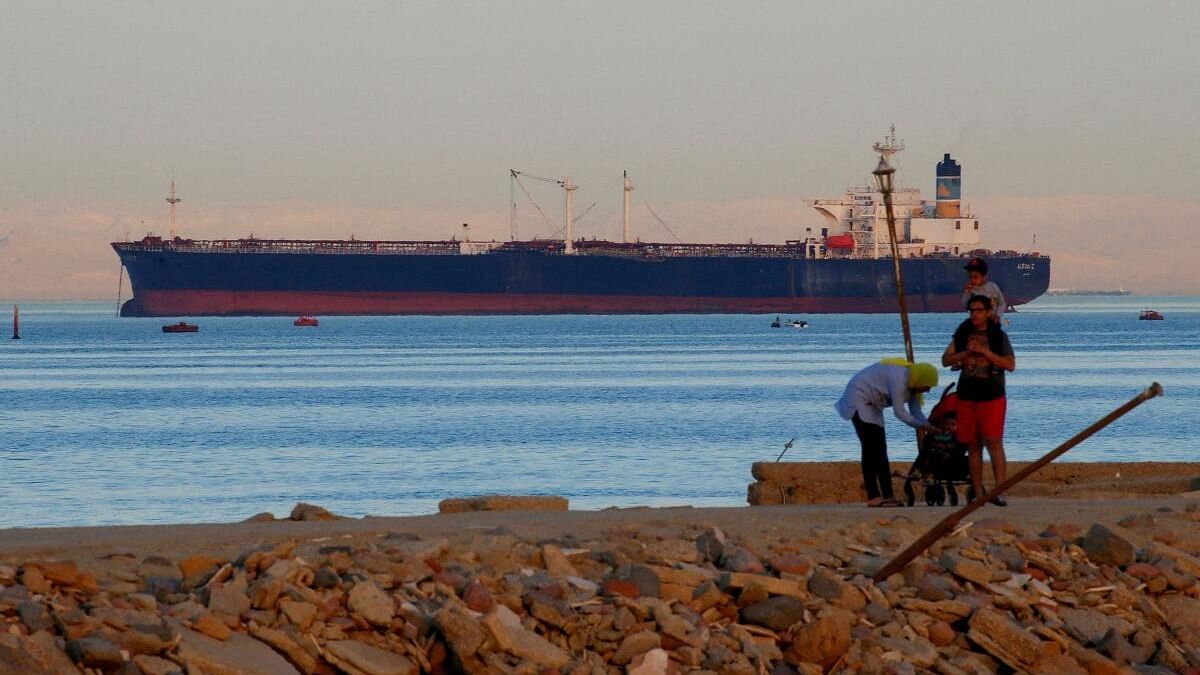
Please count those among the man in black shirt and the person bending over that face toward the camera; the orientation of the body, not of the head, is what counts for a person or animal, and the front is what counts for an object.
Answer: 1

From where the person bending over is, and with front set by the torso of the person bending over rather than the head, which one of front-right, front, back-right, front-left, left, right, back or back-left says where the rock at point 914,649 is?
right

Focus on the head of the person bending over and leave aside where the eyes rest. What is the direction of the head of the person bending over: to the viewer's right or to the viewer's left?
to the viewer's right

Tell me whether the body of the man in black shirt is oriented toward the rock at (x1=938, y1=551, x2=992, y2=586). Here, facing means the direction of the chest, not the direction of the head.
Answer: yes

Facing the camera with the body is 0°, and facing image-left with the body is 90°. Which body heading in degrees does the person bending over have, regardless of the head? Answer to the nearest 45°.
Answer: approximately 270°

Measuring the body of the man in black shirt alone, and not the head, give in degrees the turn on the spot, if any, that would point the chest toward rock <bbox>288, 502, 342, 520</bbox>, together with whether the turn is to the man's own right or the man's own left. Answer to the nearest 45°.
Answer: approximately 90° to the man's own right

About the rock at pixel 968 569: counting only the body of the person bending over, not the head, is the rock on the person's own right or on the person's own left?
on the person's own right

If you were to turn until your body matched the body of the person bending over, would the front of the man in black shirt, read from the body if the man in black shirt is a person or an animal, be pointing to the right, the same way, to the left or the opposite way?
to the right

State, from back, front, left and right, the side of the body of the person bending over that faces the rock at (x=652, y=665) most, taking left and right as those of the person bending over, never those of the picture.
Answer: right

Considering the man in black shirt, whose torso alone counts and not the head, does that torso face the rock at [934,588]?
yes
